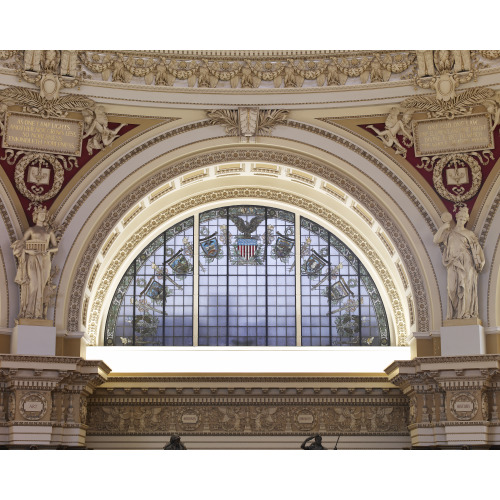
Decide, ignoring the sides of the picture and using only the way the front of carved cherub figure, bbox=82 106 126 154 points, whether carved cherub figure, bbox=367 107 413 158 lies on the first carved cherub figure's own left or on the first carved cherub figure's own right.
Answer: on the first carved cherub figure's own left

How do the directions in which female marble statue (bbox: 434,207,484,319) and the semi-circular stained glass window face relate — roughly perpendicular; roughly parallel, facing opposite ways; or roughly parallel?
roughly parallel

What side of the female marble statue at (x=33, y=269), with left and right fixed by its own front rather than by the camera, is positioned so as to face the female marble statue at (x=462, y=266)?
left

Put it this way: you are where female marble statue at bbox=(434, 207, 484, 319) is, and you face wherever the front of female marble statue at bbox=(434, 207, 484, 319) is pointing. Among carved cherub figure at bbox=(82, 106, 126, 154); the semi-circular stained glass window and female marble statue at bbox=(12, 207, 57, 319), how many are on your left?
0

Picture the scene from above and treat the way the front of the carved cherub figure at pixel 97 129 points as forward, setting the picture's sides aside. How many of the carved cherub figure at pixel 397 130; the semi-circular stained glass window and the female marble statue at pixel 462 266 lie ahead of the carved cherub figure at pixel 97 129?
0

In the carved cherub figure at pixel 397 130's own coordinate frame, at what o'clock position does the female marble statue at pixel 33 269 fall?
The female marble statue is roughly at 4 o'clock from the carved cherub figure.

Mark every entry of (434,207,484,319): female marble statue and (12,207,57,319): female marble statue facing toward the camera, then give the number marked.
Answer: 2

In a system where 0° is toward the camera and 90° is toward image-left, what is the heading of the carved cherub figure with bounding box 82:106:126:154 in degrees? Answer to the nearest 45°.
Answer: approximately 45°

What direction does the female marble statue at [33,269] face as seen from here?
toward the camera

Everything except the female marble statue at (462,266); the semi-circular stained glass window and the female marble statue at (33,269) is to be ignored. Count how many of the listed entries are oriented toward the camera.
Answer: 3

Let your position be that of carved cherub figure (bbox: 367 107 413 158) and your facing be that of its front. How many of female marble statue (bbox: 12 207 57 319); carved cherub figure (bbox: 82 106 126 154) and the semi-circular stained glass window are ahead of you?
0

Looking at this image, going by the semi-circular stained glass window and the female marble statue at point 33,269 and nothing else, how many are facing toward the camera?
2

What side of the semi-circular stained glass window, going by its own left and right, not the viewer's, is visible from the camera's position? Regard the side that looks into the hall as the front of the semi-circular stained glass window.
front

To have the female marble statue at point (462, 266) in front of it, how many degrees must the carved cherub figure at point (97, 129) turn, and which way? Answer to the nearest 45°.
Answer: approximately 135° to its left
